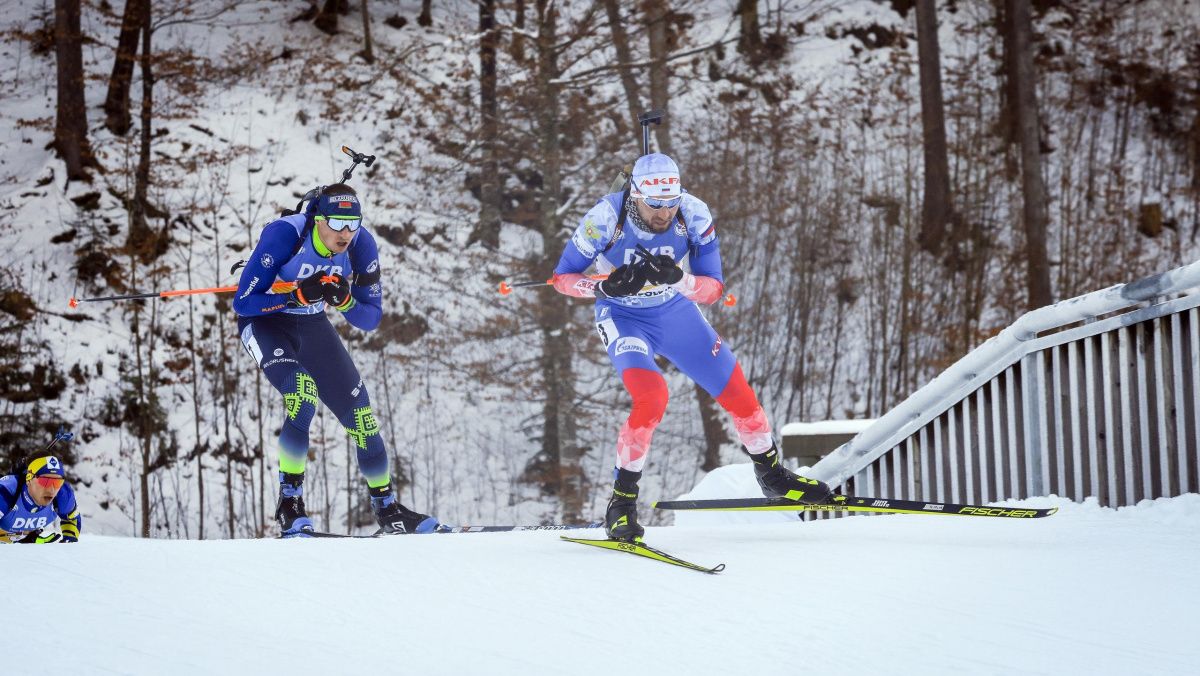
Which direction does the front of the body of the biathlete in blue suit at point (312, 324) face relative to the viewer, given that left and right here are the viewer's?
facing the viewer and to the right of the viewer
